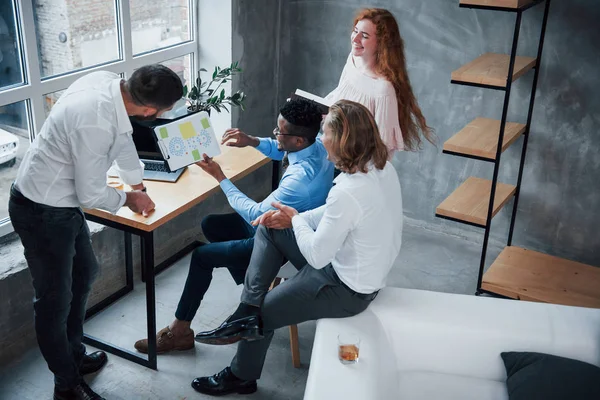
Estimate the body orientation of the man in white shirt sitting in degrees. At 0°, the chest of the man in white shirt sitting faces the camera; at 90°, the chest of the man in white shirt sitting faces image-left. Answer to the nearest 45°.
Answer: approximately 90°

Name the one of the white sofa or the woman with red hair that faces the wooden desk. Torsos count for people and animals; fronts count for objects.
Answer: the woman with red hair

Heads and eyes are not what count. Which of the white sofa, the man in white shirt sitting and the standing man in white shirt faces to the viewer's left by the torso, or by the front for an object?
the man in white shirt sitting

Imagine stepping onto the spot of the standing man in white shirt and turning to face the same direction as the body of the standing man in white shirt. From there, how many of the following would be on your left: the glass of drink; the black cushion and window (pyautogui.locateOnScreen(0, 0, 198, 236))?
1

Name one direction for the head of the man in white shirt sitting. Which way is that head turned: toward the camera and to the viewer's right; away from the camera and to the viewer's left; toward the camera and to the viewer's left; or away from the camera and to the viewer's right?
away from the camera and to the viewer's left

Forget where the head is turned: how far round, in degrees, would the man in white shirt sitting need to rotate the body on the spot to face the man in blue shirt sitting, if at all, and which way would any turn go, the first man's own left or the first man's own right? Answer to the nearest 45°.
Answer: approximately 45° to the first man's own right

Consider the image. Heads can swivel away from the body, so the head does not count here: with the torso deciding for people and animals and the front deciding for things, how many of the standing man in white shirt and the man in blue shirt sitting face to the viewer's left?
1

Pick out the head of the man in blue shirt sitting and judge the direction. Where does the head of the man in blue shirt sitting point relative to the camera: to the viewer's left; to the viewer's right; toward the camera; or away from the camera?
to the viewer's left

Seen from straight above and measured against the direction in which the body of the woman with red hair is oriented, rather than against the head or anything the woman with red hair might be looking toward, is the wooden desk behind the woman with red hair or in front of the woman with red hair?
in front

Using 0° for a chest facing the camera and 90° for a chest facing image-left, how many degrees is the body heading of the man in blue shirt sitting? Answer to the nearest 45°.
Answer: approximately 90°

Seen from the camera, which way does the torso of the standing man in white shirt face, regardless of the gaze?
to the viewer's right
